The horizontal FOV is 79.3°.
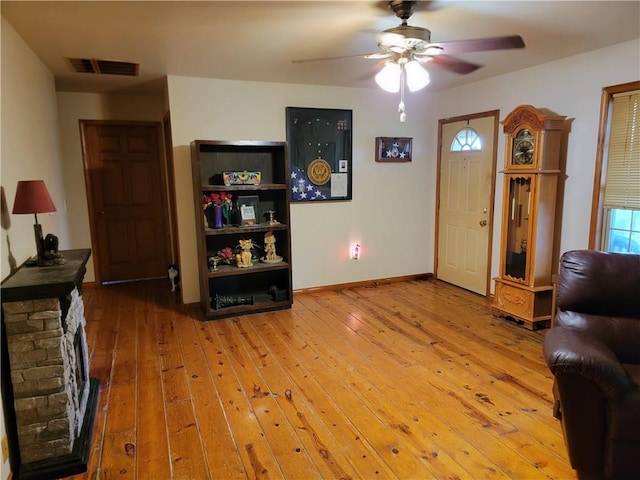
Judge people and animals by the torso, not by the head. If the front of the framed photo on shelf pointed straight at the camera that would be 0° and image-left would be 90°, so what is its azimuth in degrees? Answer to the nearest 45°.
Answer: approximately 0°

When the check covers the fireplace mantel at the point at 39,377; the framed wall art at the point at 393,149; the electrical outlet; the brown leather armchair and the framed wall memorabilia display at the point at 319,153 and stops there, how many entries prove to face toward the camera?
3

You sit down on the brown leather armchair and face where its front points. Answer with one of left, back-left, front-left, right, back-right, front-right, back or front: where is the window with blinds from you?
back

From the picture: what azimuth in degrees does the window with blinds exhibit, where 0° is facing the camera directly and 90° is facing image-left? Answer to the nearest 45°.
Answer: approximately 45°

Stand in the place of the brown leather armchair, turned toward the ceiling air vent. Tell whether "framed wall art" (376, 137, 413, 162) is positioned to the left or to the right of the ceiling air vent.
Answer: right

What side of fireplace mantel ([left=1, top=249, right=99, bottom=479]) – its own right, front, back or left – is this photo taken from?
right

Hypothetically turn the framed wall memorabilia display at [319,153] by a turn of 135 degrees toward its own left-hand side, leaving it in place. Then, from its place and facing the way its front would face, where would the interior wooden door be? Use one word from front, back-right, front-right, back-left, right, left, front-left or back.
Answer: back-left

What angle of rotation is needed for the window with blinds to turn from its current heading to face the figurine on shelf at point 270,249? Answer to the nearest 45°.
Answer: approximately 45° to its right

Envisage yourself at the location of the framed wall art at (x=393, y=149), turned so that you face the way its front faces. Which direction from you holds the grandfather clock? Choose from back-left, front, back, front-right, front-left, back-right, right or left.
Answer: front-left

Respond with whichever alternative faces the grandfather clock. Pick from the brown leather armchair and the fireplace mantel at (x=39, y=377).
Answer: the fireplace mantel
